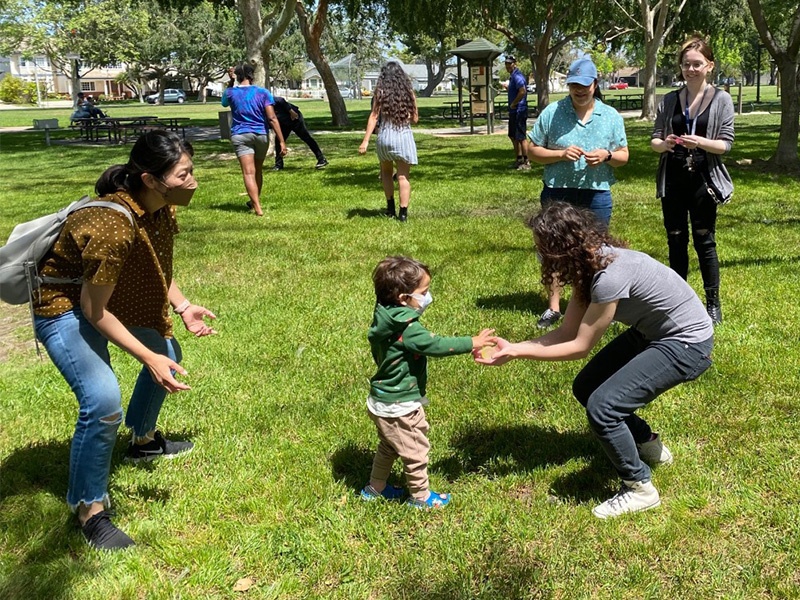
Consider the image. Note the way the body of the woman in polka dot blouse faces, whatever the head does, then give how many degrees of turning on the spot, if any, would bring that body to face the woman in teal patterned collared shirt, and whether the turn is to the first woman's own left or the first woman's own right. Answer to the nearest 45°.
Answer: approximately 45° to the first woman's own left

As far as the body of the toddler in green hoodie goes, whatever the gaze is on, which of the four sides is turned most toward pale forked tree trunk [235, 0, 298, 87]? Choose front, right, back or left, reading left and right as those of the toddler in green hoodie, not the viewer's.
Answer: left

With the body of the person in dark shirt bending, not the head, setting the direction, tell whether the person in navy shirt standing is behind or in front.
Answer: behind

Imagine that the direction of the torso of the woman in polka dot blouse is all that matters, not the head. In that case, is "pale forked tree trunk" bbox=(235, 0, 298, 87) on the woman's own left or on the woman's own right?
on the woman's own left

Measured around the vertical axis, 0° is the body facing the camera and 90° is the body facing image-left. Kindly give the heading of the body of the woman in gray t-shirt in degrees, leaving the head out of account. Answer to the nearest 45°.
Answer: approximately 90°

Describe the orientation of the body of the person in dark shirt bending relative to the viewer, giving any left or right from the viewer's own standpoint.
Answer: facing to the left of the viewer

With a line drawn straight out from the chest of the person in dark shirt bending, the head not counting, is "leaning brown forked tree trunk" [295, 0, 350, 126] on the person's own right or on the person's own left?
on the person's own right

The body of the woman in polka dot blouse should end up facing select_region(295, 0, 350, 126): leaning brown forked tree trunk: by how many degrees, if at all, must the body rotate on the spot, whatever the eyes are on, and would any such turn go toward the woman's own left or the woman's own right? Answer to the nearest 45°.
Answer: approximately 90° to the woman's own left

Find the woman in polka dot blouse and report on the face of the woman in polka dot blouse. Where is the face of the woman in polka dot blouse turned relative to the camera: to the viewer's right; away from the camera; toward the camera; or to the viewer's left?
to the viewer's right

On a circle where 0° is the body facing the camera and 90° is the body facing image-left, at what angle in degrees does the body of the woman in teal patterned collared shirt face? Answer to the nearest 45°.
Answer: approximately 0°

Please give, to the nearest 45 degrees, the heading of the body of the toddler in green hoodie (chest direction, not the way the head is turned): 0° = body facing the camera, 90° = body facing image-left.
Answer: approximately 270°
